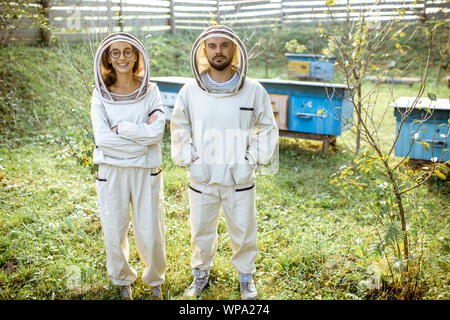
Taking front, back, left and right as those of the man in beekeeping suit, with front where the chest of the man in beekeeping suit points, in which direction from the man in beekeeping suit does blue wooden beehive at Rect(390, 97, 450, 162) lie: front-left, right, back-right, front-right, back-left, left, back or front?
back-left

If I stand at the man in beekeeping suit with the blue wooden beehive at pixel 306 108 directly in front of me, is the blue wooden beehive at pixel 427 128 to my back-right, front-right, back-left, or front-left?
front-right

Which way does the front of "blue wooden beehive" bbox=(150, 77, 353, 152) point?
toward the camera

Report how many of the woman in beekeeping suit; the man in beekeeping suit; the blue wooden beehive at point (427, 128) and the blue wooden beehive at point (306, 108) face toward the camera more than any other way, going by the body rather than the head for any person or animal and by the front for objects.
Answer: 4

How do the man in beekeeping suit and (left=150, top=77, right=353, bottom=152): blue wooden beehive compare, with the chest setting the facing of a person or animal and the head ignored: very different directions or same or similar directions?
same or similar directions

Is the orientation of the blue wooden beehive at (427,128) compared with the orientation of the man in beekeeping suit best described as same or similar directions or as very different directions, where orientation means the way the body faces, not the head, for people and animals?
same or similar directions

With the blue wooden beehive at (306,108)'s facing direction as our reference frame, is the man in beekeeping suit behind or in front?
in front

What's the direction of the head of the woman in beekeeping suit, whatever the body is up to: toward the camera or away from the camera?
toward the camera

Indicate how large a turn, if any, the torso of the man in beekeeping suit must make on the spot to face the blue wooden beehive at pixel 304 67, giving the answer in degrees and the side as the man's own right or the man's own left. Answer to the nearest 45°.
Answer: approximately 180°

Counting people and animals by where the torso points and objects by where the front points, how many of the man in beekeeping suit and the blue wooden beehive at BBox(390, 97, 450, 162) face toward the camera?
2

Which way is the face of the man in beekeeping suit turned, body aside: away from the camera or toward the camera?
toward the camera

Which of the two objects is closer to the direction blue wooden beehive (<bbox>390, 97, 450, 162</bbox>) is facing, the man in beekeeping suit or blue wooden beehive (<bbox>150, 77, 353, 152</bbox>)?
the man in beekeeping suit

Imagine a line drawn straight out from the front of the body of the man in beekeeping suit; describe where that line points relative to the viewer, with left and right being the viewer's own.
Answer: facing the viewer

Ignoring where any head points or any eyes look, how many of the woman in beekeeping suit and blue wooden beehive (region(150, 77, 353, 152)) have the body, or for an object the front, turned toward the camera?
2
